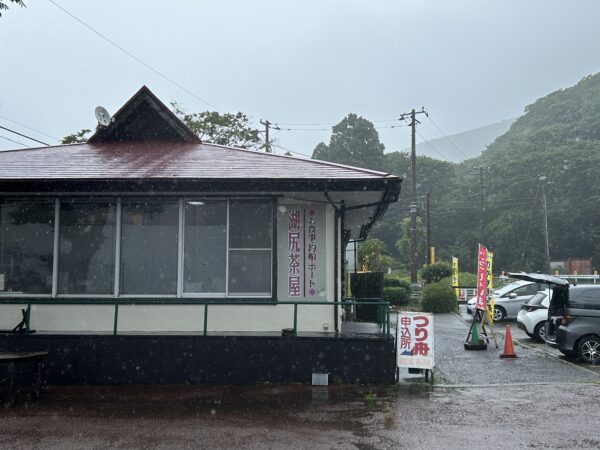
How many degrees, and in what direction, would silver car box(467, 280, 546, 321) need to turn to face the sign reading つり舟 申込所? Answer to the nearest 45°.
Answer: approximately 45° to its left

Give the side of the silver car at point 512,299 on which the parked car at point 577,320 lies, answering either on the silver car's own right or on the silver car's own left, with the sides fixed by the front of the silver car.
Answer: on the silver car's own left

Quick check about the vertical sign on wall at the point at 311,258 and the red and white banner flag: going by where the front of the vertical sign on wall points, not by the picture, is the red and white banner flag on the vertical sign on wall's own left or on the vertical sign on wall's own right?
on the vertical sign on wall's own left

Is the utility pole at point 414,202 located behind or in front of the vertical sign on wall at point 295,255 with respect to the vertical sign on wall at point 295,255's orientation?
behind

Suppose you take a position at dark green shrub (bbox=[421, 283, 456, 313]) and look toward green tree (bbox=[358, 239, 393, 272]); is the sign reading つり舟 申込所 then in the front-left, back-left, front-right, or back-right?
back-left

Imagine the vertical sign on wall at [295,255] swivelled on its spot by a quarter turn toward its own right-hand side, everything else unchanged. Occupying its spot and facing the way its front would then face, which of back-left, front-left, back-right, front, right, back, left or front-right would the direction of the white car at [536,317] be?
back-right

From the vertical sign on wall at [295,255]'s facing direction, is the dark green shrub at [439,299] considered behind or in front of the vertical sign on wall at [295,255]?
behind

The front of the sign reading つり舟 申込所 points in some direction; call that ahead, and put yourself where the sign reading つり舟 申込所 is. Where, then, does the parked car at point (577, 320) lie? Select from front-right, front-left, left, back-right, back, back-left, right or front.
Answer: back-left

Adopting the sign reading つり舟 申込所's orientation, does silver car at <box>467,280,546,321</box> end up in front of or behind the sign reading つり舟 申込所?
behind

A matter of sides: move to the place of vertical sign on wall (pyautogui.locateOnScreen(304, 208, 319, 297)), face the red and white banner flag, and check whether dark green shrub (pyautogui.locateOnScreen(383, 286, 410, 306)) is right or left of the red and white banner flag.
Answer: left

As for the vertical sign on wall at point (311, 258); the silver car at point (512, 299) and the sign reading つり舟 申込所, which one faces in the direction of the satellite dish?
the silver car

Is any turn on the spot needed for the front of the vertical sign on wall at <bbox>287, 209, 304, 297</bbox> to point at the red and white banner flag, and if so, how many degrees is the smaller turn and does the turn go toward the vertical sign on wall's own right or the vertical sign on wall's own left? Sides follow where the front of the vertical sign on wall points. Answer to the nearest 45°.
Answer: approximately 135° to the vertical sign on wall's own left
